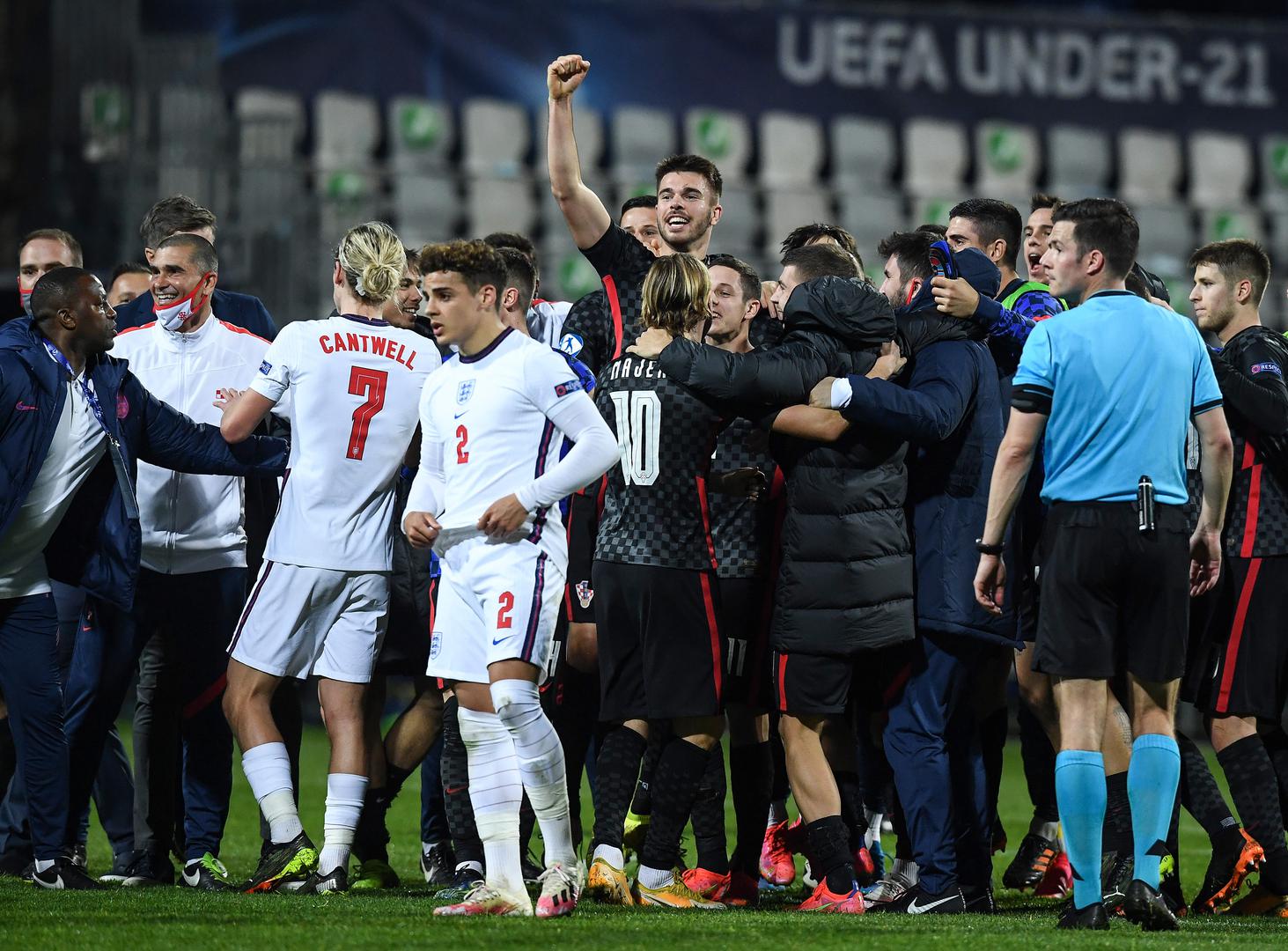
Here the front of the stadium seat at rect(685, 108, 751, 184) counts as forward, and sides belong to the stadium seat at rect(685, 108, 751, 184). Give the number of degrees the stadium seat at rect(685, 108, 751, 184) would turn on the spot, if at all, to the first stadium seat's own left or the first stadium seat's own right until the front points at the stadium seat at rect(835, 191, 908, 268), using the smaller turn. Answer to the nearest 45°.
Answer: approximately 90° to the first stadium seat's own left

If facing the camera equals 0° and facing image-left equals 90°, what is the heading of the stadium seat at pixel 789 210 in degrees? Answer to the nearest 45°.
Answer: approximately 0°

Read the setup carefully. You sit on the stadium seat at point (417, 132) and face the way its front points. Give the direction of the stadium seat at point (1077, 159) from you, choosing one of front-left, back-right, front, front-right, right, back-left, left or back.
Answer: left

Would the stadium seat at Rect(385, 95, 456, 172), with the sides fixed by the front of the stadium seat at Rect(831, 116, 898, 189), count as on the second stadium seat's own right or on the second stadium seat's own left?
on the second stadium seat's own right

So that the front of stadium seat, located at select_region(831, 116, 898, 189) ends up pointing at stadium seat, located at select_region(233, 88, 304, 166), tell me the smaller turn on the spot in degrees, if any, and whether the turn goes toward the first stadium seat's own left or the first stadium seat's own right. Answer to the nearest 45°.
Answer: approximately 45° to the first stadium seat's own right

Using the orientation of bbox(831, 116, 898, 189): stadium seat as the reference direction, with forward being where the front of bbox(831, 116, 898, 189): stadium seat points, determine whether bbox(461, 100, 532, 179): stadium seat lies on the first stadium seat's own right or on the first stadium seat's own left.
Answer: on the first stadium seat's own right

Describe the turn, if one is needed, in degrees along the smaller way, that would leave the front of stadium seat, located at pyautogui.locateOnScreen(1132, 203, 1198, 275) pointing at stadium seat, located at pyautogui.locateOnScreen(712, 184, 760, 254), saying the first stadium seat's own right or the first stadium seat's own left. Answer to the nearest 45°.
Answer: approximately 45° to the first stadium seat's own right

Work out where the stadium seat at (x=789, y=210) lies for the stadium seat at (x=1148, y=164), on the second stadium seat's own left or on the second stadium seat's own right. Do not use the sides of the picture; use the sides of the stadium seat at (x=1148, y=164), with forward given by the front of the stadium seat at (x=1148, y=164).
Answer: on the second stadium seat's own right

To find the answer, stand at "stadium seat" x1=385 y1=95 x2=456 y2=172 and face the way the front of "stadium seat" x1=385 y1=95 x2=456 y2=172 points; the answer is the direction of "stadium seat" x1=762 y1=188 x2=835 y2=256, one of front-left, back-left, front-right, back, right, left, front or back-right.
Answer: left
